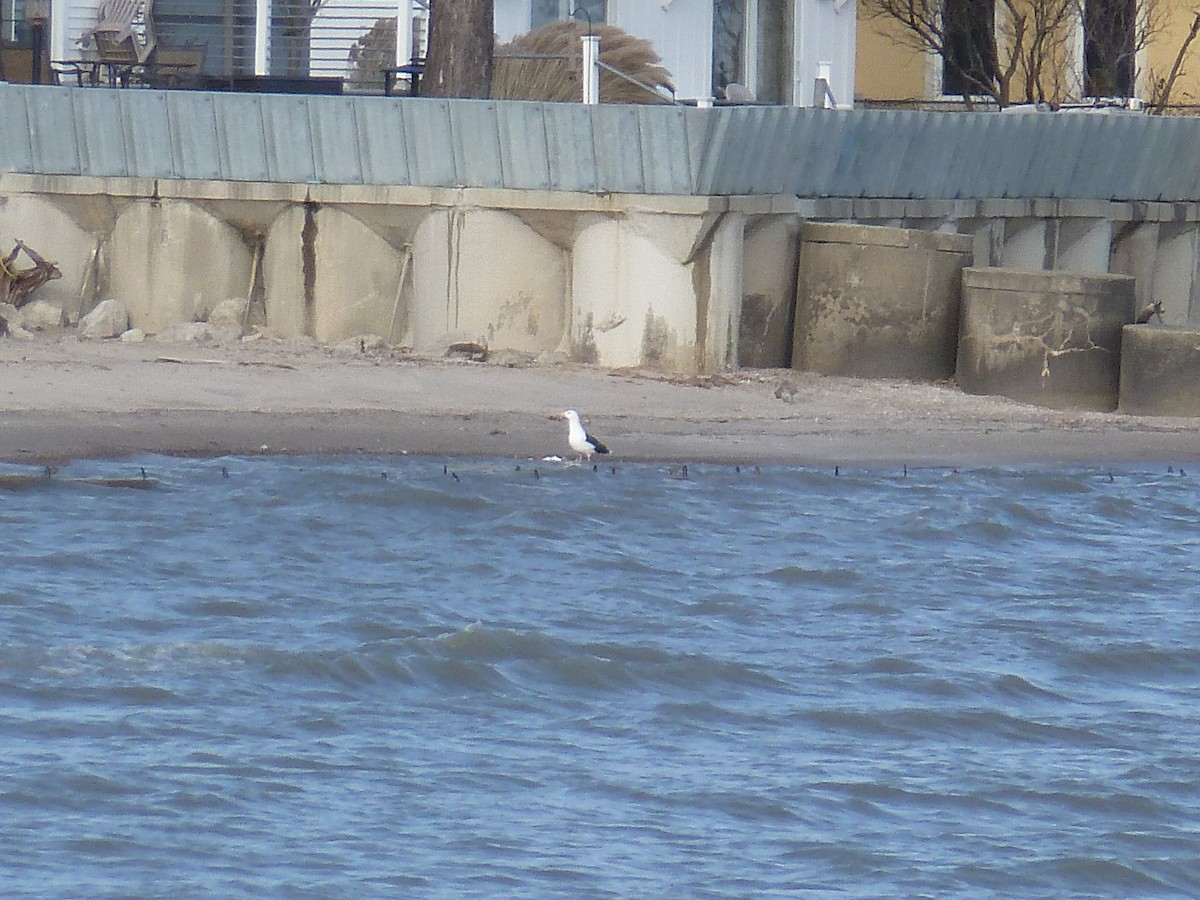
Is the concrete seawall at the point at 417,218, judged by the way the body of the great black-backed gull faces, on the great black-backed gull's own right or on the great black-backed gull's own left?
on the great black-backed gull's own right

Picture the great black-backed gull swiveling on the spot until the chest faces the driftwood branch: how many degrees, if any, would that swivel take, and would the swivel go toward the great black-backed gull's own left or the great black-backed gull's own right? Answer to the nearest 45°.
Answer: approximately 90° to the great black-backed gull's own right

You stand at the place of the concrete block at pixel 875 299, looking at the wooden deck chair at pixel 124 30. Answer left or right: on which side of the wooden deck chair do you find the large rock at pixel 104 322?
left

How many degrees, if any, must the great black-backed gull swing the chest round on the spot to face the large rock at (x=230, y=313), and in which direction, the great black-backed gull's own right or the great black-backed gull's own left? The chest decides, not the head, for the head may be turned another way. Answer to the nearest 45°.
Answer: approximately 90° to the great black-backed gull's own right

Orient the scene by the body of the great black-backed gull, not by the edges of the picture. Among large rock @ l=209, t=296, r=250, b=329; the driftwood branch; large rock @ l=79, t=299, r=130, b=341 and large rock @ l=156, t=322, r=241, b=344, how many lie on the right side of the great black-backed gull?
4

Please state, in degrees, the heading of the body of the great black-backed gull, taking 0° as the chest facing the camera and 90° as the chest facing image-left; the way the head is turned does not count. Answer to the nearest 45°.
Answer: approximately 45°

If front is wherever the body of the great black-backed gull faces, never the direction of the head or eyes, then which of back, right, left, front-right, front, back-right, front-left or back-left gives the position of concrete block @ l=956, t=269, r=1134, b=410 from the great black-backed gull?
back

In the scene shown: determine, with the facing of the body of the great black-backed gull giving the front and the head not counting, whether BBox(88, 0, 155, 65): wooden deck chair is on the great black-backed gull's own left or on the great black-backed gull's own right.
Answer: on the great black-backed gull's own right

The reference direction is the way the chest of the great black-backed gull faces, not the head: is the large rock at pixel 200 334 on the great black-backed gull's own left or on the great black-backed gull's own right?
on the great black-backed gull's own right

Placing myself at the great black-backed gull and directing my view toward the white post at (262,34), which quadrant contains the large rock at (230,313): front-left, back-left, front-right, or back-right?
front-left

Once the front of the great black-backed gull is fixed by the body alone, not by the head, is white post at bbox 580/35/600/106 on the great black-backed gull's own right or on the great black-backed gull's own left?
on the great black-backed gull's own right

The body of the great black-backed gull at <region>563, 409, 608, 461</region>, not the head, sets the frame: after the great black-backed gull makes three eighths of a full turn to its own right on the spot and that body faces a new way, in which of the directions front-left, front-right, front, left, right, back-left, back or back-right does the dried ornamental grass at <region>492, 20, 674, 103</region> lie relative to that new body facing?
front

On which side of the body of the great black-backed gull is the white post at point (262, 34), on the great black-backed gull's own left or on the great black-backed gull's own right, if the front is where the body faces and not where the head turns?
on the great black-backed gull's own right

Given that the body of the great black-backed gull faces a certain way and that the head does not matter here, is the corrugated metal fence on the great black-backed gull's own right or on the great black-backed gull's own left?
on the great black-backed gull's own right
